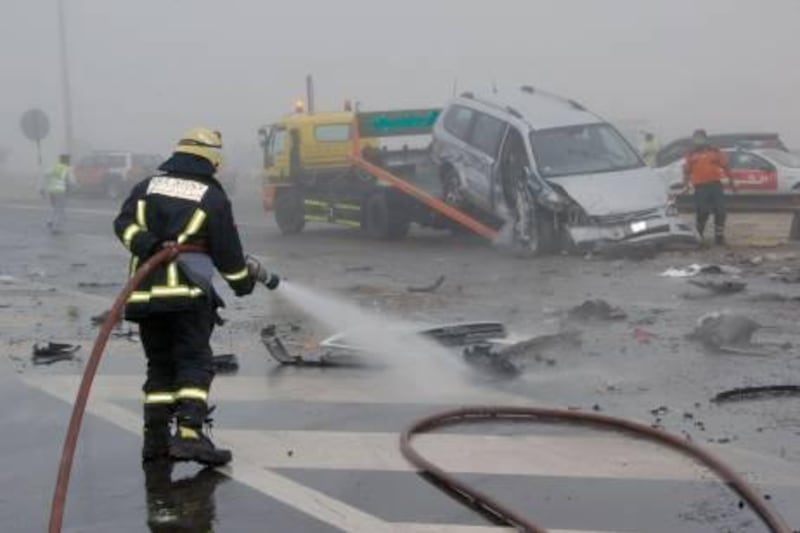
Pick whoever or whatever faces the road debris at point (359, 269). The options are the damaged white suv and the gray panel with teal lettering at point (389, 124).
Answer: the gray panel with teal lettering

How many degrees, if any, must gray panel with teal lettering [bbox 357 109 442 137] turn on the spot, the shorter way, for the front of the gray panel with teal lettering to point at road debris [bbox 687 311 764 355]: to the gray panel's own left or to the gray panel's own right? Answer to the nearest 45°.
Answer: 0° — it already faces it

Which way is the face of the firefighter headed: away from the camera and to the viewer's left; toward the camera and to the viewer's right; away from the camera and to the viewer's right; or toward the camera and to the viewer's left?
away from the camera and to the viewer's right

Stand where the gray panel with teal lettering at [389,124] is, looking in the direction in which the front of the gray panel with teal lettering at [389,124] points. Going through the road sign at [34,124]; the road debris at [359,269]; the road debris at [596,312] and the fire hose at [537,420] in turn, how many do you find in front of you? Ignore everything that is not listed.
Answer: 3

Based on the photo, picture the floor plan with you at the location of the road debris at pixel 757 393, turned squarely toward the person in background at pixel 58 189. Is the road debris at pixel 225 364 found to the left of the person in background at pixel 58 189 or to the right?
left

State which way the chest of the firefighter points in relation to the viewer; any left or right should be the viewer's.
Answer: facing away from the viewer and to the right of the viewer

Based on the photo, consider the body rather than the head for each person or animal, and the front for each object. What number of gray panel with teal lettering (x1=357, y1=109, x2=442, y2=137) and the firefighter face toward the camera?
1

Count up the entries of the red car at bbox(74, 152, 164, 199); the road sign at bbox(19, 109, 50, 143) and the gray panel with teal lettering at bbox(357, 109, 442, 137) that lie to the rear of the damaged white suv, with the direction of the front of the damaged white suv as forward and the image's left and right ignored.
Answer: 3

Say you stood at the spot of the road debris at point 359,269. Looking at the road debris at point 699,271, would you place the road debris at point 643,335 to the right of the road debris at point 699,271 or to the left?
right

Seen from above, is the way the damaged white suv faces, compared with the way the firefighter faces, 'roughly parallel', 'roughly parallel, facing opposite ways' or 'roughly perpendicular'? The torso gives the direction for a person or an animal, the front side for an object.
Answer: roughly perpendicular

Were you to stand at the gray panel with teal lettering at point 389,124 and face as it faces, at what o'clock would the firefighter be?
The firefighter is roughly at 12 o'clock from the gray panel with teal lettering.
